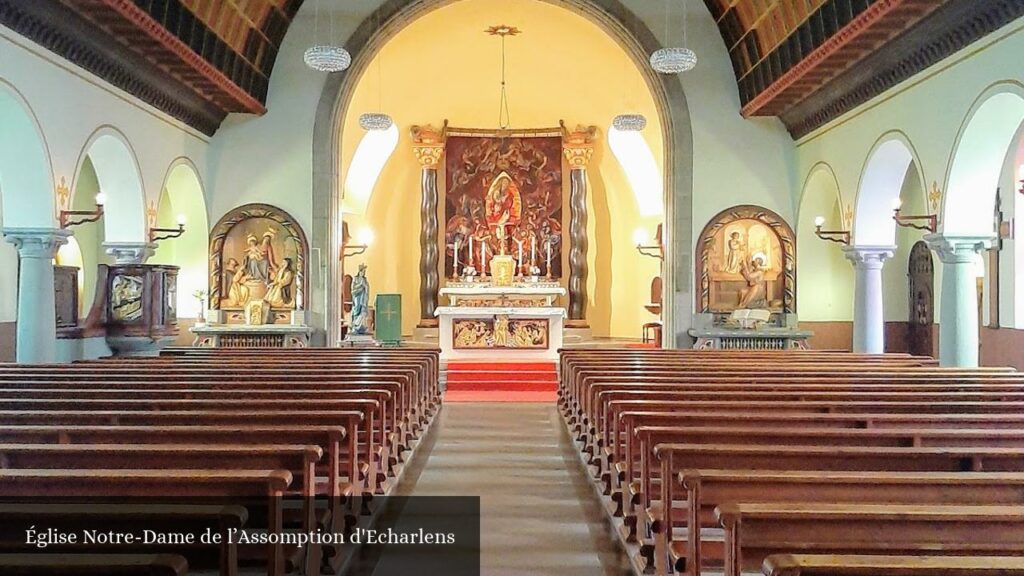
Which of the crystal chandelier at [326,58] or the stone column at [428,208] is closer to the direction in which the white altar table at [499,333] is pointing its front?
the crystal chandelier

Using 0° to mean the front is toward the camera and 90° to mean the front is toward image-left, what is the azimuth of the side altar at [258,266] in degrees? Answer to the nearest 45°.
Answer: approximately 0°

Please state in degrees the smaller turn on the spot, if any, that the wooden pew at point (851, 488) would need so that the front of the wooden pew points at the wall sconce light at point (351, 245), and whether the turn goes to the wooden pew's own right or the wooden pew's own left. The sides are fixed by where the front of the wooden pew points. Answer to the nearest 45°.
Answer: approximately 45° to the wooden pew's own left

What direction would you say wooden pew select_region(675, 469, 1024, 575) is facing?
away from the camera

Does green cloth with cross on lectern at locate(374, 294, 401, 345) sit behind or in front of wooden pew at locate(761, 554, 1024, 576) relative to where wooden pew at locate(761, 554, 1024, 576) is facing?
in front

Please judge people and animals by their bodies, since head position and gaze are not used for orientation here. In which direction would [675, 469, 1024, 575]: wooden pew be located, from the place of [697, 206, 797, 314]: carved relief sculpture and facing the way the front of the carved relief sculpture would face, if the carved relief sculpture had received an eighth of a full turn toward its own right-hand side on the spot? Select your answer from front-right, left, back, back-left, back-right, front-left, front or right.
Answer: front-left

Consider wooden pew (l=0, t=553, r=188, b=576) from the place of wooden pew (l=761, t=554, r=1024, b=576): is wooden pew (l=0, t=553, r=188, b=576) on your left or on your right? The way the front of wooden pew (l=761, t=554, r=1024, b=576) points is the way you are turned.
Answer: on your left

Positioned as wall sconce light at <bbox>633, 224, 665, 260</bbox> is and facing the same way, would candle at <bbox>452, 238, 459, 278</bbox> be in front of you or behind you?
in front

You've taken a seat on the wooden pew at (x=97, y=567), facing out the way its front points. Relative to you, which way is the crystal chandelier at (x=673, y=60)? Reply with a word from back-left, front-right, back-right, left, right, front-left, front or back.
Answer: front-right

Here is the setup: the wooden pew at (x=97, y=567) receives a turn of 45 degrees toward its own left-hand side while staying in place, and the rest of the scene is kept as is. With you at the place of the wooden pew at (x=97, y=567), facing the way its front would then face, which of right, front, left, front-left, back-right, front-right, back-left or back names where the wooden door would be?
right

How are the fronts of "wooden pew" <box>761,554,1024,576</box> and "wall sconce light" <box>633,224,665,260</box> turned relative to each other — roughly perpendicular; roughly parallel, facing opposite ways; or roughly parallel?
roughly perpendicular

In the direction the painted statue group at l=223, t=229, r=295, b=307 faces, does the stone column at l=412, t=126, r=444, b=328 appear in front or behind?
behind

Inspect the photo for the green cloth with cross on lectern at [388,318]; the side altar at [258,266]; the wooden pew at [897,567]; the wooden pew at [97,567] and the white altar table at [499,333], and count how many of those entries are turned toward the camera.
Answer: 3

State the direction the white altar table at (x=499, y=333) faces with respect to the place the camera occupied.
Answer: facing the viewer
